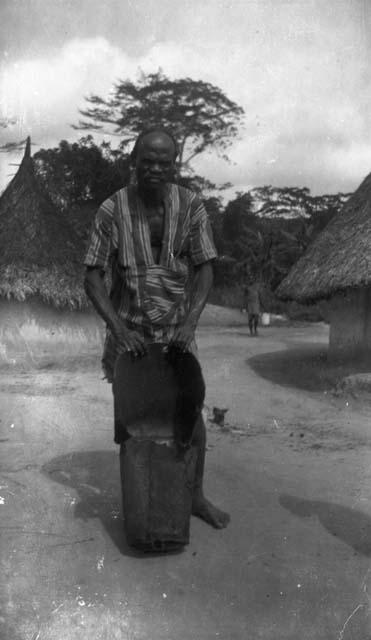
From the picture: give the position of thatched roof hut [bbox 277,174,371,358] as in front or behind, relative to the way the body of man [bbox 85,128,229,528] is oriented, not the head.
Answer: behind

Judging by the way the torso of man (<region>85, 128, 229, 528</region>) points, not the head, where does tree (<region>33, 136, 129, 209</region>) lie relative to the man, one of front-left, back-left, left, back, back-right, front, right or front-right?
back

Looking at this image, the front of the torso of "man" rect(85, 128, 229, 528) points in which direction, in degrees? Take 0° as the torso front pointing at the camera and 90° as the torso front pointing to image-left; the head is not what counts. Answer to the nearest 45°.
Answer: approximately 0°

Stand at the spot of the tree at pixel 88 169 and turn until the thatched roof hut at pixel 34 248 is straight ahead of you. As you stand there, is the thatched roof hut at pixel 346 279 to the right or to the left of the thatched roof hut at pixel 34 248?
left

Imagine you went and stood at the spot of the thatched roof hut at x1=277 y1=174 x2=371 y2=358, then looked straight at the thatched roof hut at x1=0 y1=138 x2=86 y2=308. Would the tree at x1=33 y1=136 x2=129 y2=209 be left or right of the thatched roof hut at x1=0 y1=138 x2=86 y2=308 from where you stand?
right

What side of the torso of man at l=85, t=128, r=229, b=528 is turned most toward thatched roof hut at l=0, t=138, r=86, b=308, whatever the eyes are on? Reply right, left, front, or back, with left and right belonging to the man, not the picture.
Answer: back
